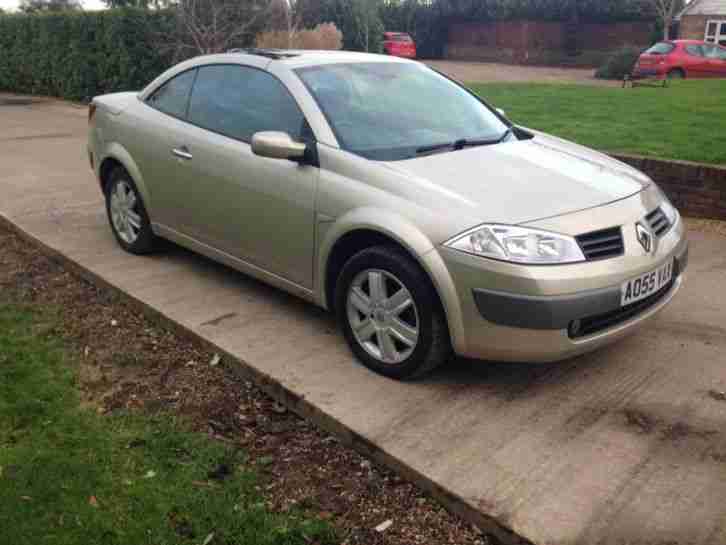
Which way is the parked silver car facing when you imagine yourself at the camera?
facing the viewer and to the right of the viewer

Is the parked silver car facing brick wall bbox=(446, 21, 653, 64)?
no

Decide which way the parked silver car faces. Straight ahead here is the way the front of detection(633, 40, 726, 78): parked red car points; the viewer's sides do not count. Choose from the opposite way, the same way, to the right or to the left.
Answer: to the right

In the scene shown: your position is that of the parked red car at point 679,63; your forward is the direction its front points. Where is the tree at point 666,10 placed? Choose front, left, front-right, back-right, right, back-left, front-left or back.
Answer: front-left

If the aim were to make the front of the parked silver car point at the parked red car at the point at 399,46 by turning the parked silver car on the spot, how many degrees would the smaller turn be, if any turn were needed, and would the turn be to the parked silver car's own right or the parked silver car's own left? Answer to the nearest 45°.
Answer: approximately 135° to the parked silver car's own left

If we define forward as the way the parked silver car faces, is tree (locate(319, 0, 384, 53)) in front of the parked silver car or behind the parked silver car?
behind

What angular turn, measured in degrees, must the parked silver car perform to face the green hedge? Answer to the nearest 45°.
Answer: approximately 180°

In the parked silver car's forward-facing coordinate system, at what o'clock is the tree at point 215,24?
The tree is roughly at 7 o'clock from the parked silver car.

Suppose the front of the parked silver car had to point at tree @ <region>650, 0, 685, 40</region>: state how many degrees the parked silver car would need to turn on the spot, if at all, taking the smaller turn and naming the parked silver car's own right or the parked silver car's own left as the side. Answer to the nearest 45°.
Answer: approximately 135° to the parked silver car's own left

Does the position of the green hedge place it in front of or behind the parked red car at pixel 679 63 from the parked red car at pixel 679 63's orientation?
behind

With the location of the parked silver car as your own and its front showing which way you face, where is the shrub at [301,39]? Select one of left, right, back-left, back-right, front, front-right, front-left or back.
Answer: back-left
